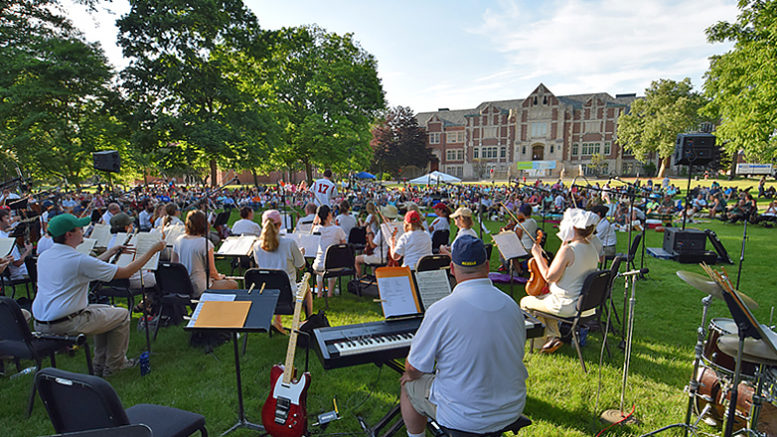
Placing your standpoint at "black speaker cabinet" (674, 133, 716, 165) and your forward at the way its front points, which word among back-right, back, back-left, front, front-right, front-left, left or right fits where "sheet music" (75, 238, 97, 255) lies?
back-left

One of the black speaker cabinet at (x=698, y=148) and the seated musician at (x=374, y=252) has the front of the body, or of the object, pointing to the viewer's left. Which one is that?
the seated musician

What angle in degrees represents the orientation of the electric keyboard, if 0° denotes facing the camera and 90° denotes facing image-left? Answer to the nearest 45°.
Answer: approximately 0°

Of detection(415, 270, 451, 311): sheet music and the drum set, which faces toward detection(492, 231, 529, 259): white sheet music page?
the drum set

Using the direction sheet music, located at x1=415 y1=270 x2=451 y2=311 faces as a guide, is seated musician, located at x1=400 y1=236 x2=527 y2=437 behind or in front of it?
in front

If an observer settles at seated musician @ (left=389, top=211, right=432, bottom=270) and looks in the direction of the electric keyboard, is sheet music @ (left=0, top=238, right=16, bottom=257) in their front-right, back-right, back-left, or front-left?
front-right

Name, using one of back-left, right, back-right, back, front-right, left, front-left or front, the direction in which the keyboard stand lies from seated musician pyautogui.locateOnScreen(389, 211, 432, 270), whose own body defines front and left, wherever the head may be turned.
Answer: back-left

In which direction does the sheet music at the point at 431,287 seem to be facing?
toward the camera

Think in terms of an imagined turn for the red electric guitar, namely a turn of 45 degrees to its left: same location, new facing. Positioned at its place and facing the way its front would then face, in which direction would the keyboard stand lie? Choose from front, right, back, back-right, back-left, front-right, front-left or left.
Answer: front-left

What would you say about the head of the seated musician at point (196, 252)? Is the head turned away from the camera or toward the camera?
away from the camera

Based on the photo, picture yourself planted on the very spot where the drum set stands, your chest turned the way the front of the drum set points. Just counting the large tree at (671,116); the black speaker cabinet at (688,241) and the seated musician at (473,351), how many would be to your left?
1

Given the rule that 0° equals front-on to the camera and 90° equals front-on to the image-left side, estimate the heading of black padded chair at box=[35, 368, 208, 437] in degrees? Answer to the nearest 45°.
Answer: approximately 225°

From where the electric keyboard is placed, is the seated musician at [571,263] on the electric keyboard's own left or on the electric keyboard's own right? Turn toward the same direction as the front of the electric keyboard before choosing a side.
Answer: on the electric keyboard's own left

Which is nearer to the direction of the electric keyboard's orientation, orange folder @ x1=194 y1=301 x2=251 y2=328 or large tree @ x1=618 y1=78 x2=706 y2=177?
the orange folder

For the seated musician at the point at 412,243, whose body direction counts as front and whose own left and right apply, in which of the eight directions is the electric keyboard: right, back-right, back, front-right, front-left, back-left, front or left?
back-left
